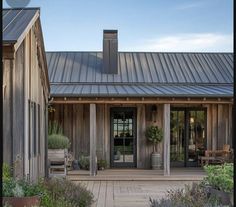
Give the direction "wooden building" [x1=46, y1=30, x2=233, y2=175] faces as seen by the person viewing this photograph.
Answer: facing the viewer

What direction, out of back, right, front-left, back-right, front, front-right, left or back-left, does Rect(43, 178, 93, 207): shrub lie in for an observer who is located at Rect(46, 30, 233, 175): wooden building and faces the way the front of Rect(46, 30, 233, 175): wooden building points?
front

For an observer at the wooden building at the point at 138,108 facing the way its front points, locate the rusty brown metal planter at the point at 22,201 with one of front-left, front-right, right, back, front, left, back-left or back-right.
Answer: front

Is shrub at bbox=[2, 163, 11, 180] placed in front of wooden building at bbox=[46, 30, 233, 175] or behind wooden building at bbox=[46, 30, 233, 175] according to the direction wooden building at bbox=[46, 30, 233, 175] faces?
in front

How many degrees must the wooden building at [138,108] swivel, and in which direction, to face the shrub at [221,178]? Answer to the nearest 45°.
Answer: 0° — it already faces it

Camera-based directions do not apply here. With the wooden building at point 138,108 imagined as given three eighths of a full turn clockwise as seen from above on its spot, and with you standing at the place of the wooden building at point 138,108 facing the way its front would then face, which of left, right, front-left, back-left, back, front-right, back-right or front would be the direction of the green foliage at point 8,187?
back-left

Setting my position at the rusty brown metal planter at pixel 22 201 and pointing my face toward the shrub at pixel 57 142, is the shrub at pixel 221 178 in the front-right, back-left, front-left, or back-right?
front-right

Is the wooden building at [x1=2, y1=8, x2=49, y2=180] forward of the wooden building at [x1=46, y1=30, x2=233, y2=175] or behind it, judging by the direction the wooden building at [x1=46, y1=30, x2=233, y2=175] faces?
forward
